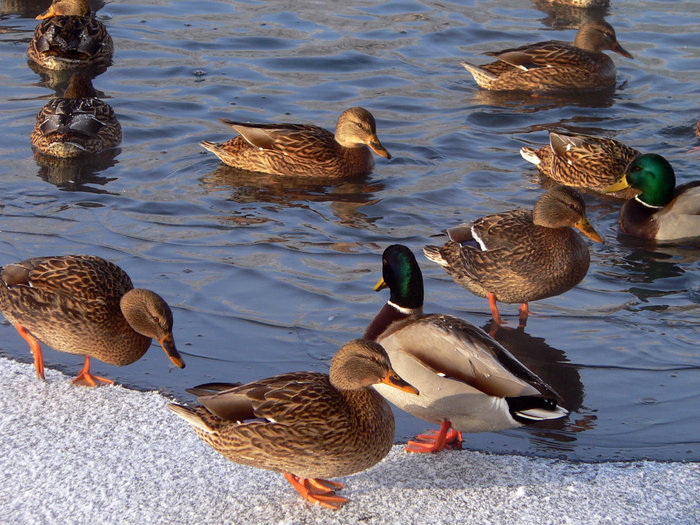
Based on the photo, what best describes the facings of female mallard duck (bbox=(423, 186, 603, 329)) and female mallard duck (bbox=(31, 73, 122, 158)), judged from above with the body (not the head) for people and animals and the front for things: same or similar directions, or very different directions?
very different directions

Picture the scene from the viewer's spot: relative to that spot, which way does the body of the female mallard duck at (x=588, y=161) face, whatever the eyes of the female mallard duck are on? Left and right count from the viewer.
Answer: facing to the right of the viewer

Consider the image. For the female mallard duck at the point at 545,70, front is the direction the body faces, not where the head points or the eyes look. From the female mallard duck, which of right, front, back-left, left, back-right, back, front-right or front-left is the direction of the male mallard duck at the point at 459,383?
right

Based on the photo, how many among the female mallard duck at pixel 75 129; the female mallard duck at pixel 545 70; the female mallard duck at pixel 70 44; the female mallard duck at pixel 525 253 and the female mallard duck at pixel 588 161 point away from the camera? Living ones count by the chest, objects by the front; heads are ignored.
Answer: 2

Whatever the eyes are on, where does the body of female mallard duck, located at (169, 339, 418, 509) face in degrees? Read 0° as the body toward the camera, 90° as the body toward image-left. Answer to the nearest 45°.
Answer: approximately 270°

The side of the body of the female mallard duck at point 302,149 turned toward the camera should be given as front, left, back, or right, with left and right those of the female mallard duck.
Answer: right

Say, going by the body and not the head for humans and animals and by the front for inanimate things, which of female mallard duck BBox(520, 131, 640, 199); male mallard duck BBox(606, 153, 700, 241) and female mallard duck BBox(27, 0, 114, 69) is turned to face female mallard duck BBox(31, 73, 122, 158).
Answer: the male mallard duck

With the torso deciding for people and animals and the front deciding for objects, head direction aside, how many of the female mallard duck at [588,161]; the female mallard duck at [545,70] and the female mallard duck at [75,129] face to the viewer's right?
2

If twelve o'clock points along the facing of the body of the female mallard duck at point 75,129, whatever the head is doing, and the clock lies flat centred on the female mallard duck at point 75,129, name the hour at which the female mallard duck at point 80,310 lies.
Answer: the female mallard duck at point 80,310 is roughly at 6 o'clock from the female mallard duck at point 75,129.

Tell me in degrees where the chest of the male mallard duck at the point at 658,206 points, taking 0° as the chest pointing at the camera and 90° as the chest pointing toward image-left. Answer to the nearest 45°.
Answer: approximately 90°

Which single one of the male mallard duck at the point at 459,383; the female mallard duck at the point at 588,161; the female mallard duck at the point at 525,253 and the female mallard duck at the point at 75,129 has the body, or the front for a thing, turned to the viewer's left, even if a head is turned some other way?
the male mallard duck

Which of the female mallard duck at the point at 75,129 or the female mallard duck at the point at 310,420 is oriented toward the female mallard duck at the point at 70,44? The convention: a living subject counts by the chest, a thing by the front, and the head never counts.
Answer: the female mallard duck at the point at 75,129

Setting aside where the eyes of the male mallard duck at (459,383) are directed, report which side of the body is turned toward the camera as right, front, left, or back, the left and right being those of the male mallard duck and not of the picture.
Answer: left

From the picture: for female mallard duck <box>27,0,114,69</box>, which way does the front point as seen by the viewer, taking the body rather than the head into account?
away from the camera

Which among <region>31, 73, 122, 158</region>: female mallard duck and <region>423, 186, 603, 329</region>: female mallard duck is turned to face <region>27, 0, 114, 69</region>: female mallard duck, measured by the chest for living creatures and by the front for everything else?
<region>31, 73, 122, 158</region>: female mallard duck

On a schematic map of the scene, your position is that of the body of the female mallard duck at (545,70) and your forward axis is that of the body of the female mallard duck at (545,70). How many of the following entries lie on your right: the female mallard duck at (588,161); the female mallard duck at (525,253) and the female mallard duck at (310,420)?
3

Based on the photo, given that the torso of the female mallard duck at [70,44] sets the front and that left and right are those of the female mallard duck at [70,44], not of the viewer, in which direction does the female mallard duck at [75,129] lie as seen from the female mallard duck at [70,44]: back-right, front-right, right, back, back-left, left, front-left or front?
back

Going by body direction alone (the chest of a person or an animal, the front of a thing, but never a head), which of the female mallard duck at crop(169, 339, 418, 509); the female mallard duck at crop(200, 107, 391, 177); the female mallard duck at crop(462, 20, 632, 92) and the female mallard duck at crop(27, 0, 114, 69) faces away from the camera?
the female mallard duck at crop(27, 0, 114, 69)

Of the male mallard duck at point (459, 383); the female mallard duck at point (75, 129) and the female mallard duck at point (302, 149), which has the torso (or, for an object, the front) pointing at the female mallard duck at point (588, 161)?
the female mallard duck at point (302, 149)

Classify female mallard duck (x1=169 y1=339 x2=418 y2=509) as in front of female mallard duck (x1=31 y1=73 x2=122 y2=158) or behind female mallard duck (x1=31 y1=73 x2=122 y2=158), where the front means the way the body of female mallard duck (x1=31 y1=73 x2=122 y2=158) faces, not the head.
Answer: behind

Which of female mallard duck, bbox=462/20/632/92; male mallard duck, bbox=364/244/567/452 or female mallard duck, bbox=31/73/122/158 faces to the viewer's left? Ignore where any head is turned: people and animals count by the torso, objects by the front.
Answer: the male mallard duck

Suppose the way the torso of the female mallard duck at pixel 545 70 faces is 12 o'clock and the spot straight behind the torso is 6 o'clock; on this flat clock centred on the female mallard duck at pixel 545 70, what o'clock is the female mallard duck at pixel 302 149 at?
the female mallard duck at pixel 302 149 is roughly at 4 o'clock from the female mallard duck at pixel 545 70.
